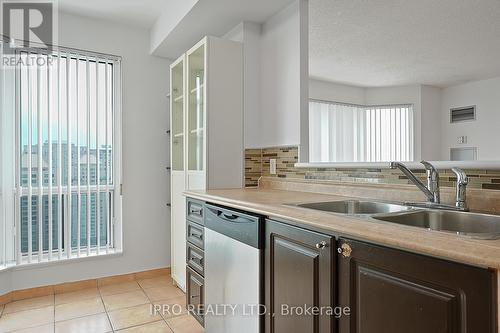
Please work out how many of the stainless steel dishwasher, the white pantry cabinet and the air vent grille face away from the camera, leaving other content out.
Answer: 0

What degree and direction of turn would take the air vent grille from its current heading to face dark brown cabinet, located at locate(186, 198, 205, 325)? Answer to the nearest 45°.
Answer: approximately 45° to its right

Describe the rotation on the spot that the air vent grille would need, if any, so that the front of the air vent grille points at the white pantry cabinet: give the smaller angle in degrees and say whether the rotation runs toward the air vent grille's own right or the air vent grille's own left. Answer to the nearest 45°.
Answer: approximately 45° to the air vent grille's own right

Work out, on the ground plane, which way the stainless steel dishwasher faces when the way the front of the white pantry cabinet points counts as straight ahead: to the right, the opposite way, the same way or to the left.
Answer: the same way

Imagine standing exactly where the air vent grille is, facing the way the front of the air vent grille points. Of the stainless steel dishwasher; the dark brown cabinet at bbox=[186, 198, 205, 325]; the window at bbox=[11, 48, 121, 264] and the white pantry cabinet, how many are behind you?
0

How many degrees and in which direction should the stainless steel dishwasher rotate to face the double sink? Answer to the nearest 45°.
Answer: approximately 90° to its left

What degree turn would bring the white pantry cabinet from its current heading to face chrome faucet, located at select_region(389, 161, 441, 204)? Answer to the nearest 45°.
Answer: approximately 90° to its left

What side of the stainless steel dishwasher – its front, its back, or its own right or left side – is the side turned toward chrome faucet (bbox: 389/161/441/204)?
left

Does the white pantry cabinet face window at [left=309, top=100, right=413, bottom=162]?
no

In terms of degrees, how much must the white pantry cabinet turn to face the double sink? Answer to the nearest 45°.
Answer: approximately 90° to its left

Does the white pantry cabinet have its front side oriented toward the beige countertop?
no

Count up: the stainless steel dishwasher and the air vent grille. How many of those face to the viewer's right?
0

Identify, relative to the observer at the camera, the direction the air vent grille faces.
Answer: facing the viewer and to the left of the viewer

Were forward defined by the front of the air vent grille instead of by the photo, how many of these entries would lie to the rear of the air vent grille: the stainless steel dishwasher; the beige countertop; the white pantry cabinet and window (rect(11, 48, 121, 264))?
0
